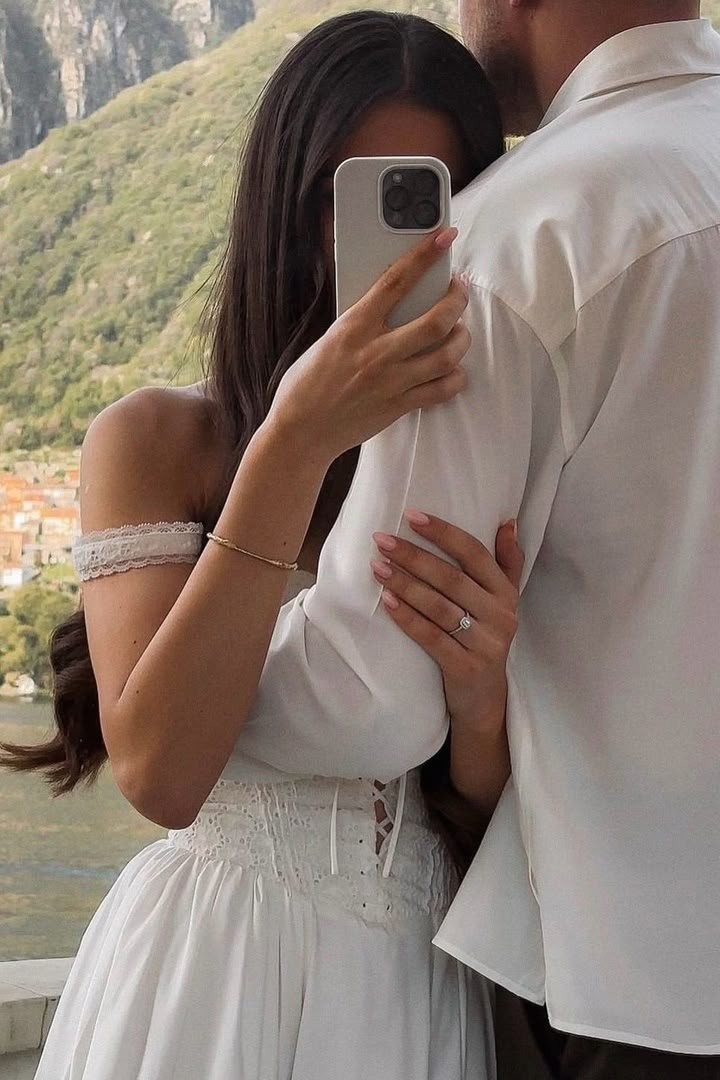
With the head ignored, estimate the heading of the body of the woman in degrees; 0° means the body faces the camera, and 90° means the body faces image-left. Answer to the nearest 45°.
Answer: approximately 315°

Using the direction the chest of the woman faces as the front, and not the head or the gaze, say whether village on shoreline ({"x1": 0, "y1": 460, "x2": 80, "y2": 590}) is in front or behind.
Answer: behind
